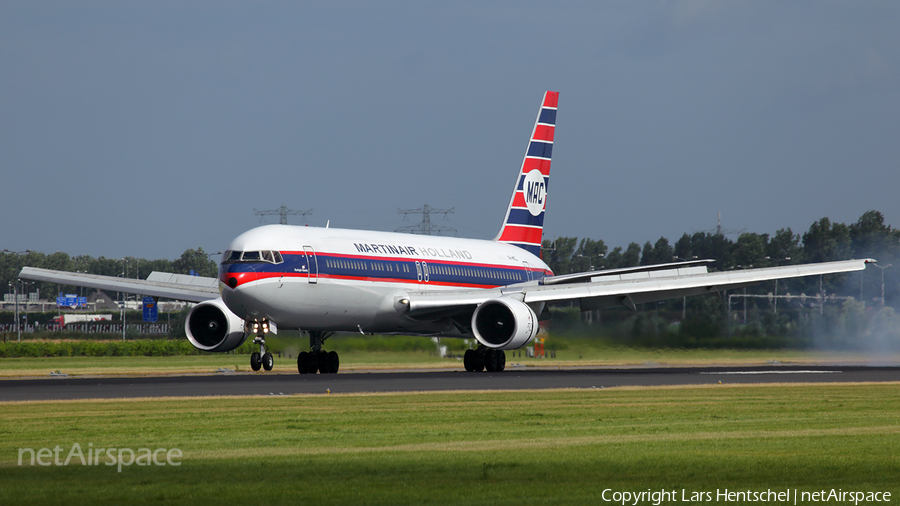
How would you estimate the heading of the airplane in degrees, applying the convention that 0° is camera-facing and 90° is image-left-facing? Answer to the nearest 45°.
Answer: approximately 45°
